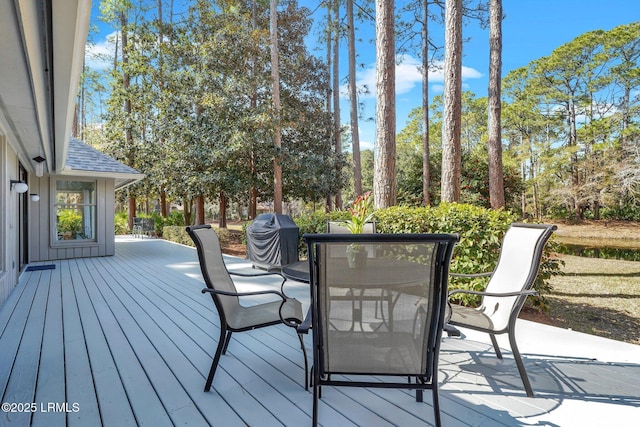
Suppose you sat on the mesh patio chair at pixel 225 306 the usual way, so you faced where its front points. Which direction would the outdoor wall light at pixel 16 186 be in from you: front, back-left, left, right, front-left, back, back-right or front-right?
back-left

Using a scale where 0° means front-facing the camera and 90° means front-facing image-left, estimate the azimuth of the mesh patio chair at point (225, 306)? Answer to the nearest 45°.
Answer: approximately 270°

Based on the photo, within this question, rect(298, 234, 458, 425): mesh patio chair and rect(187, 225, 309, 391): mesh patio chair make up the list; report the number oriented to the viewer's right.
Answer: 1

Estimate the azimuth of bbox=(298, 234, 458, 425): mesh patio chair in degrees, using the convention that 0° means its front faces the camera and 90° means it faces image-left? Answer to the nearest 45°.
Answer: approximately 180°

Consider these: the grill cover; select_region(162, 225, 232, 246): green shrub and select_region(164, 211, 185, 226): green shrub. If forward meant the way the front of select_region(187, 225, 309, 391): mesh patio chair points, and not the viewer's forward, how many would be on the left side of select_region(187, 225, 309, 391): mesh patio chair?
3

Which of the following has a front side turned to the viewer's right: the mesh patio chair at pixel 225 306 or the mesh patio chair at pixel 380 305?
the mesh patio chair at pixel 225 306

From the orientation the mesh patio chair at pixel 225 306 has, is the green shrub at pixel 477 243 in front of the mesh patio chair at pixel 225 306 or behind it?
in front

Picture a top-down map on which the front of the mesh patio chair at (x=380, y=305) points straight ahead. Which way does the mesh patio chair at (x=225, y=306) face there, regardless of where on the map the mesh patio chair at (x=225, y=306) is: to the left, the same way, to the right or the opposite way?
to the right

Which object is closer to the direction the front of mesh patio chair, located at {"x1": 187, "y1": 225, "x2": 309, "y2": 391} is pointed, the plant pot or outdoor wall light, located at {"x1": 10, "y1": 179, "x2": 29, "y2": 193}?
the plant pot

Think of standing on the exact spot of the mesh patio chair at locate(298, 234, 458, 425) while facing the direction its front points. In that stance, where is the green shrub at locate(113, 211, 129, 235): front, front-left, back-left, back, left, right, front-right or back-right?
front-left

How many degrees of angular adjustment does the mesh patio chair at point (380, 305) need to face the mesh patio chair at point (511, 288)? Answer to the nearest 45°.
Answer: approximately 45° to its right

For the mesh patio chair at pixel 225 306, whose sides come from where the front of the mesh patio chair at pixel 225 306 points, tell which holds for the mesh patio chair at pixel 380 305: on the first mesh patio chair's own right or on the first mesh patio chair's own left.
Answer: on the first mesh patio chair's own right
